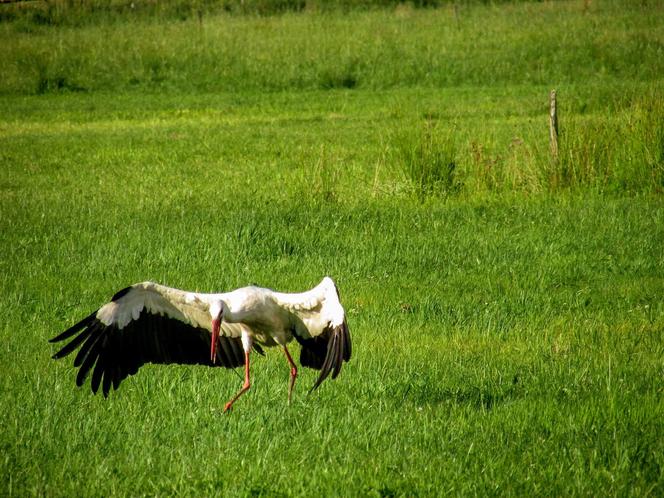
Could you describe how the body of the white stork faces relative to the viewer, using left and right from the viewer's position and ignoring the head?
facing the viewer and to the left of the viewer

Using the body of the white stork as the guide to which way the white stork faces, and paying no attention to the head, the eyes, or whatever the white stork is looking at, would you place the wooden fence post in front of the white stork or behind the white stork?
behind
